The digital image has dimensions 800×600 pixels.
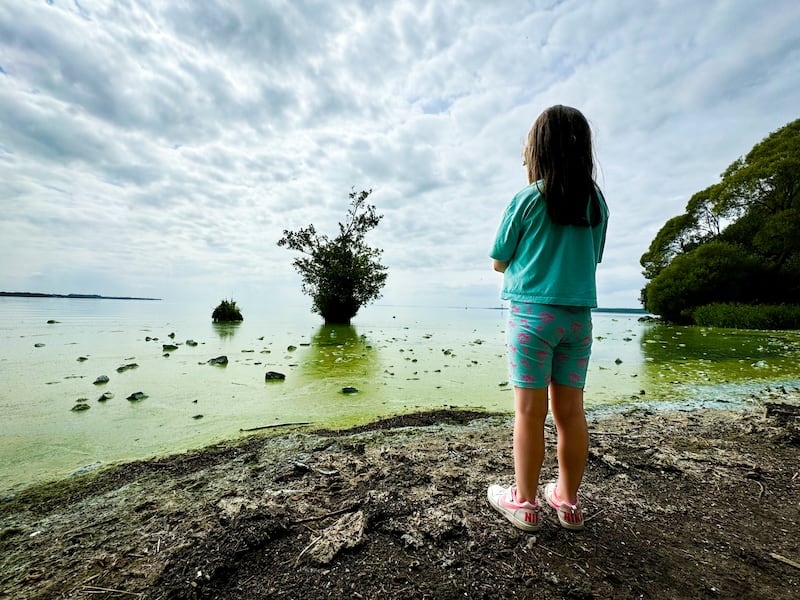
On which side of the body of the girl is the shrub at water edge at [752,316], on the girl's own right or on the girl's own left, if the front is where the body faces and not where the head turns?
on the girl's own right

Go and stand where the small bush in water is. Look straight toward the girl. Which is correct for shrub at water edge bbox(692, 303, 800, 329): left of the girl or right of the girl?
left

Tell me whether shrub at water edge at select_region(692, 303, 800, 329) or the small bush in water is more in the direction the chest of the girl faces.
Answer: the small bush in water

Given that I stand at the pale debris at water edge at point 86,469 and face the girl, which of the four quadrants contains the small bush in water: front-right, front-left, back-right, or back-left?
back-left

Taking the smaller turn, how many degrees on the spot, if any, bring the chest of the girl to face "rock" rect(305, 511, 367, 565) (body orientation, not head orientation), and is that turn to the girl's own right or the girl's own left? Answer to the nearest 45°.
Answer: approximately 90° to the girl's own left

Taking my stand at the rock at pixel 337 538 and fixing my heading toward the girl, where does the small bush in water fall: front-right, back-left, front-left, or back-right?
back-left

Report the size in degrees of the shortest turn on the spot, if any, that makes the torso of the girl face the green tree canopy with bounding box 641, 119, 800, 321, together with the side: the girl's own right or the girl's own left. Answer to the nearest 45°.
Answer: approximately 90° to the girl's own right

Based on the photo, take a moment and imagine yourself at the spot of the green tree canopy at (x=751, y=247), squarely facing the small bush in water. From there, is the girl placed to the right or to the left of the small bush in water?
left

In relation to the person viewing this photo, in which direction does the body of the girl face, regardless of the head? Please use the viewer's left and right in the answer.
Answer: facing away from the viewer and to the left of the viewer

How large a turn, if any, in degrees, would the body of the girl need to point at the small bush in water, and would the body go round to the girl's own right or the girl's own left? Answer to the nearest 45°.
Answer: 0° — they already face it
